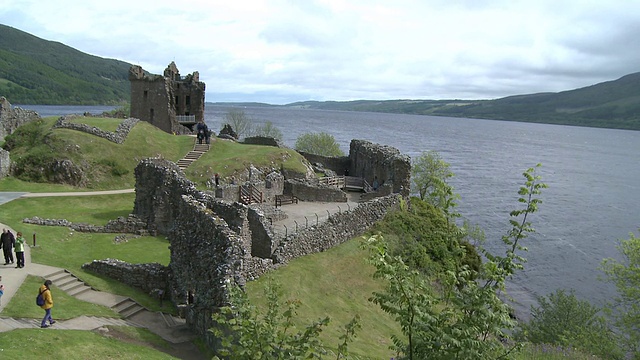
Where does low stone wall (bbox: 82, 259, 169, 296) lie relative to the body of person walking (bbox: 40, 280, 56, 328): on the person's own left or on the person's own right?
on the person's own left

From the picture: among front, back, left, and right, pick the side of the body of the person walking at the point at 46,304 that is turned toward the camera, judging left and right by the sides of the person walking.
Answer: right

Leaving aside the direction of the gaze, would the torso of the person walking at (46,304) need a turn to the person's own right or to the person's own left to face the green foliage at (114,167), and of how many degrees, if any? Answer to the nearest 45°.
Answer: approximately 90° to the person's own left

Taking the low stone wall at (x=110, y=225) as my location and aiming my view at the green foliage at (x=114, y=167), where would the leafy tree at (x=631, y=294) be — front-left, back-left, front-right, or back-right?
back-right

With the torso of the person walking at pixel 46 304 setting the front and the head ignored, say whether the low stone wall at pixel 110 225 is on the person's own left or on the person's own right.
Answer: on the person's own left

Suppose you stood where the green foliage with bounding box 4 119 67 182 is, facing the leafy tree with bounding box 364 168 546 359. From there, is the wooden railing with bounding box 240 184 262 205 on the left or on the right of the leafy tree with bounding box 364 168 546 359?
left

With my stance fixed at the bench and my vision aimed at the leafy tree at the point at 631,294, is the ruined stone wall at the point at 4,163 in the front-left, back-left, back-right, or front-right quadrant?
back-right

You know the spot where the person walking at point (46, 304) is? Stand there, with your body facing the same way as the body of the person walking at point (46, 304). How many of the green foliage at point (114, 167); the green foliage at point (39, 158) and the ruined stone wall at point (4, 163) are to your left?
3

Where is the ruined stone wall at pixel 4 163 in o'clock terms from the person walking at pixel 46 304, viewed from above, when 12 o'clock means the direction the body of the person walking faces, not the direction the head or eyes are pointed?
The ruined stone wall is roughly at 9 o'clock from the person walking.

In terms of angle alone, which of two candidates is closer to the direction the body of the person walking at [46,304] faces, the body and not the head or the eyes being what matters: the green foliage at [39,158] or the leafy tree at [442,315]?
the leafy tree
